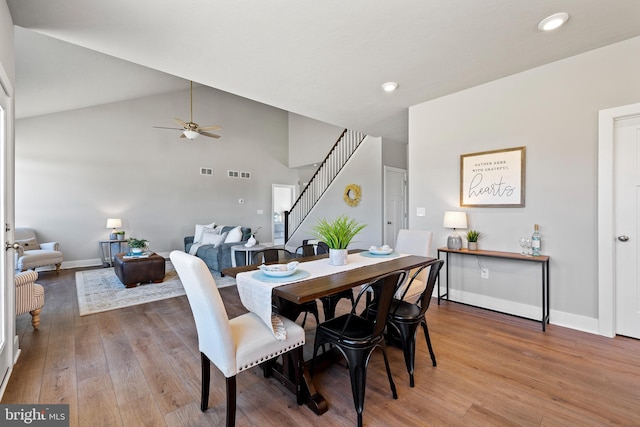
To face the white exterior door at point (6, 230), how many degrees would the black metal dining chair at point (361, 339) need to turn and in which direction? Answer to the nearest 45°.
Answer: approximately 45° to its left

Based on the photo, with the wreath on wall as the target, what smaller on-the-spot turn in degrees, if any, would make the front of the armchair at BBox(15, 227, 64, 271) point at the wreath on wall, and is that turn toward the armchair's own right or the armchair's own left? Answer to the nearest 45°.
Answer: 0° — it already faces it

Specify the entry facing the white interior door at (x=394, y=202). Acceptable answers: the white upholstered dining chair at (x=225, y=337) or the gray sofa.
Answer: the white upholstered dining chair

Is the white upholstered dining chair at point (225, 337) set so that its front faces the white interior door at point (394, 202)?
yes

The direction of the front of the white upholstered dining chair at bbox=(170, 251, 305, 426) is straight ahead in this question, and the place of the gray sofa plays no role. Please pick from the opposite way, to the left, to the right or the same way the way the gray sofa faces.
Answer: the opposite way

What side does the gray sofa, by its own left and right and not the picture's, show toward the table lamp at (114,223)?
right

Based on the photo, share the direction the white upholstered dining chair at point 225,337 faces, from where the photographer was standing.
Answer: facing away from the viewer and to the right of the viewer

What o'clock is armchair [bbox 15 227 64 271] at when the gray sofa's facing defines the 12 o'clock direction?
The armchair is roughly at 2 o'clock from the gray sofa.

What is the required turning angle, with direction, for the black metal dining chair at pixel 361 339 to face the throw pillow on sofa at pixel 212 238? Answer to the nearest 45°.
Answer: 0° — it already faces it

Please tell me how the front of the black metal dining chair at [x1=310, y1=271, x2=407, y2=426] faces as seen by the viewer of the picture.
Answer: facing away from the viewer and to the left of the viewer

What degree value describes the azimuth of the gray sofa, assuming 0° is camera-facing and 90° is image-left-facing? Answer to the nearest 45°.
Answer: approximately 45°
